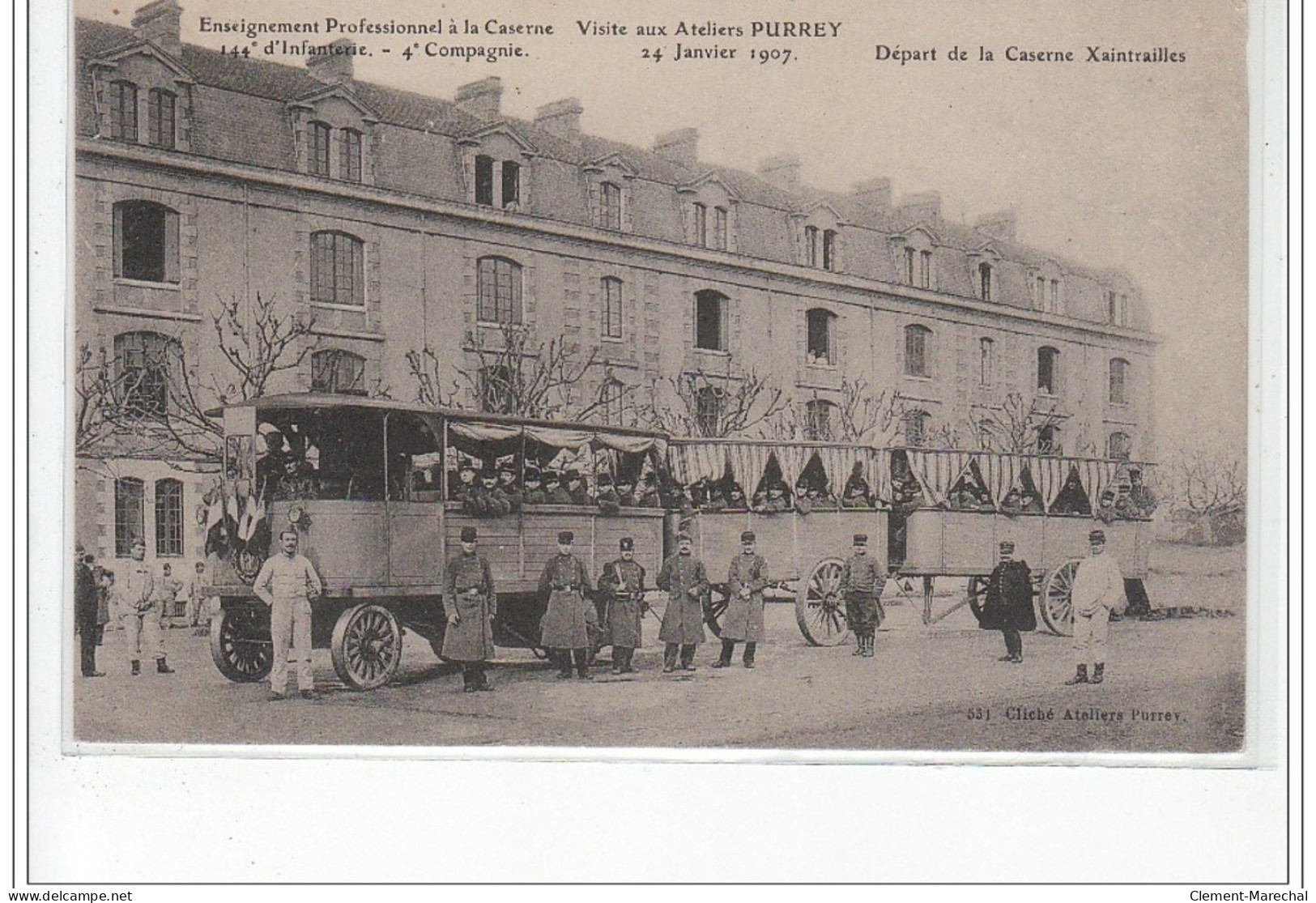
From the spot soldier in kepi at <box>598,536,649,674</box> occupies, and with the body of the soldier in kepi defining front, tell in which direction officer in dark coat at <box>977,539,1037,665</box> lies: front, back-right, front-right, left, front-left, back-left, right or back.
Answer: left

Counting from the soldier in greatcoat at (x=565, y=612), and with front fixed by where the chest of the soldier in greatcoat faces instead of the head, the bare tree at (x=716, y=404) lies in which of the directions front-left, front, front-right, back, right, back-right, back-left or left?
back-left
